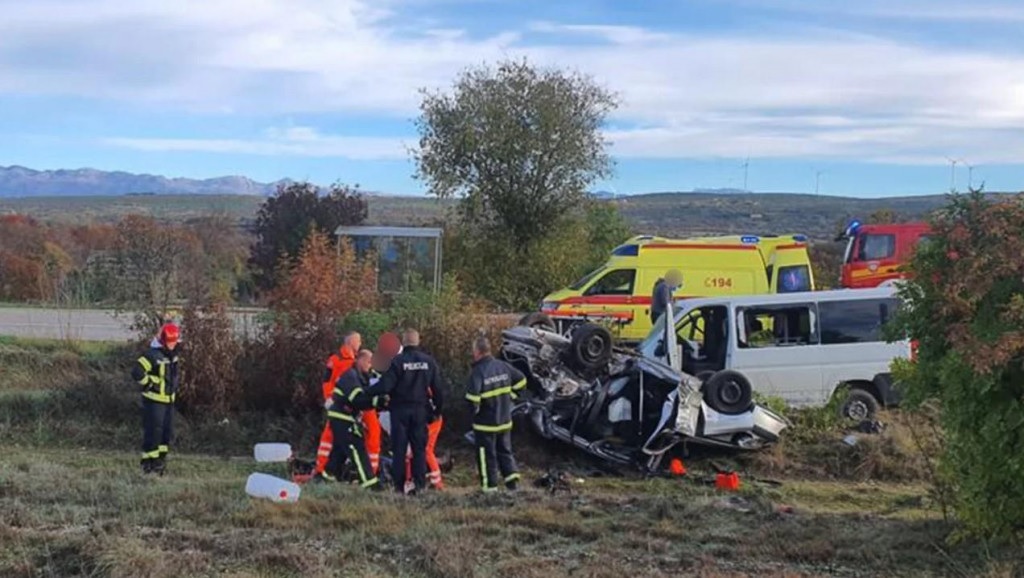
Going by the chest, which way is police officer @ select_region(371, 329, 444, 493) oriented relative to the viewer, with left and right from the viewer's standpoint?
facing away from the viewer

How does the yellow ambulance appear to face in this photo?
to the viewer's left

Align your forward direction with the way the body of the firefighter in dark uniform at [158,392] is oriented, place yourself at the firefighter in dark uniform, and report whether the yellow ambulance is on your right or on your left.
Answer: on your left

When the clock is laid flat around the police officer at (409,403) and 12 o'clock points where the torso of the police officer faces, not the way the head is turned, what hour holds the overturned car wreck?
The overturned car wreck is roughly at 2 o'clock from the police officer.

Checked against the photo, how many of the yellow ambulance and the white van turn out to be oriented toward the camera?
0

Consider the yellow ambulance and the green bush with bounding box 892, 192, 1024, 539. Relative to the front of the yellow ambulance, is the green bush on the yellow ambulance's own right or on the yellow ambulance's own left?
on the yellow ambulance's own left

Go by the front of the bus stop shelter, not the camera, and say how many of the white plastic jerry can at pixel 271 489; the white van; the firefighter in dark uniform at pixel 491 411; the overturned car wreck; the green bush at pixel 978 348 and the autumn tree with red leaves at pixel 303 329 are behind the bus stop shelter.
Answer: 0

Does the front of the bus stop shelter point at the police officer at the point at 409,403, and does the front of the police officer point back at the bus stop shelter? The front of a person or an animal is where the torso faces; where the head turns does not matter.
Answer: yes

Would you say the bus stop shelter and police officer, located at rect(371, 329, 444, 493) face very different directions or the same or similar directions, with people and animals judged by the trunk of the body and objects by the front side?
very different directions

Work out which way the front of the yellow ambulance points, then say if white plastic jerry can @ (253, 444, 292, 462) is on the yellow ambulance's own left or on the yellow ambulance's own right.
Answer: on the yellow ambulance's own left

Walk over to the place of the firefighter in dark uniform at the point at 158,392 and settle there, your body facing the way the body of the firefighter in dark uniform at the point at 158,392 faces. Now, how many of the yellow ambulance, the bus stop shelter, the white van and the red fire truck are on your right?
0

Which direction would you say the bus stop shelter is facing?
toward the camera

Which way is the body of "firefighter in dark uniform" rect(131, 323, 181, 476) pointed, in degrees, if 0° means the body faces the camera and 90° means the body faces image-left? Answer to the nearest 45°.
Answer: approximately 315°

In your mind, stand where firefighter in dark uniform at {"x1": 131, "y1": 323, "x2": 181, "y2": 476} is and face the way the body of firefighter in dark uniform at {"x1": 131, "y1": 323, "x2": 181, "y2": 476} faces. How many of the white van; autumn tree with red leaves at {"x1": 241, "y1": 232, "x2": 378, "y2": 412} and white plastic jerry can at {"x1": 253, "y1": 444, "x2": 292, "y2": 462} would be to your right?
0
